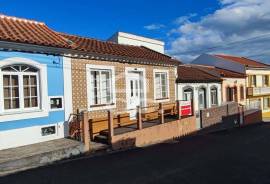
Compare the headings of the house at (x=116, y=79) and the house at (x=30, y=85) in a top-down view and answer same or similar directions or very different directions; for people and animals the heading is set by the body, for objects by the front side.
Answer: same or similar directions

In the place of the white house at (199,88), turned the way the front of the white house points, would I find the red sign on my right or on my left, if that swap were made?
on my right

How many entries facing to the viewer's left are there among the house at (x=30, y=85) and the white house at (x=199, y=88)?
0

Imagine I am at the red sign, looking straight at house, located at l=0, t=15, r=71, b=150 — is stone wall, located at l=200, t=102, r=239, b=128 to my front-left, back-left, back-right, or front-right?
back-right

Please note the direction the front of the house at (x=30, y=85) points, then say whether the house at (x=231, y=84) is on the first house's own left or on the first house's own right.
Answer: on the first house's own left

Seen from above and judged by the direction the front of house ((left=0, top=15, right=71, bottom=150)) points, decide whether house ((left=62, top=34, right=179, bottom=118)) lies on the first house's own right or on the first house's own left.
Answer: on the first house's own left

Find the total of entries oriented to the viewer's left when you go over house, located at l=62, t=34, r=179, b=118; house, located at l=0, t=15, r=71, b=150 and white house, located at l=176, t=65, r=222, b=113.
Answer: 0

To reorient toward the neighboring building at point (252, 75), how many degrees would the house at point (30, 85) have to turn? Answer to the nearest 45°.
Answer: approximately 90° to its left

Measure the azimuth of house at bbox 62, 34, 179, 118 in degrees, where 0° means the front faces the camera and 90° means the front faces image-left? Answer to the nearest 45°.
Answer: approximately 315°

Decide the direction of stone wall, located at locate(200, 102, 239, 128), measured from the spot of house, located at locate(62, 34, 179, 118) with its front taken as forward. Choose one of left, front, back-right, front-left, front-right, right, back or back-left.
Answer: left

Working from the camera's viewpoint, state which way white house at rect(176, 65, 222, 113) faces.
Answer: facing the viewer and to the right of the viewer

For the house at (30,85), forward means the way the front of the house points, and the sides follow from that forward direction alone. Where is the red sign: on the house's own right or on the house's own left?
on the house's own left

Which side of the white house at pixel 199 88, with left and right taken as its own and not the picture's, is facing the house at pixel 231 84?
left
